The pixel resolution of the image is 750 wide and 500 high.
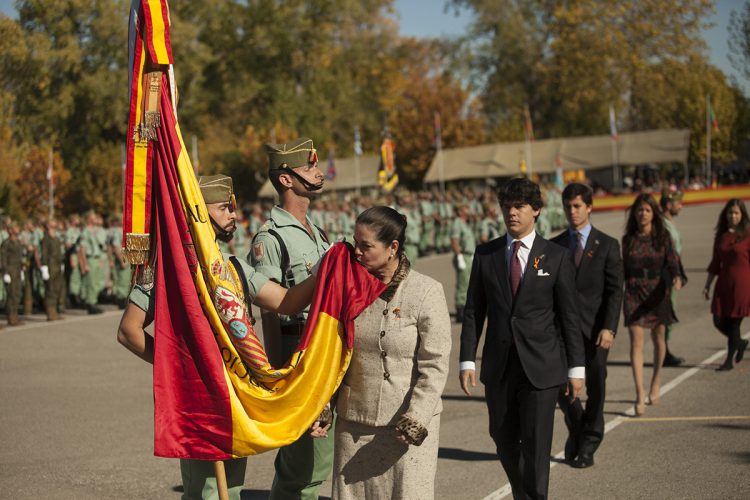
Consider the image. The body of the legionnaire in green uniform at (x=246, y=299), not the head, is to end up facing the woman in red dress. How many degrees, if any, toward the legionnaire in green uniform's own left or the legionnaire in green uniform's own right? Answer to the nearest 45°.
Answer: approximately 90° to the legionnaire in green uniform's own left

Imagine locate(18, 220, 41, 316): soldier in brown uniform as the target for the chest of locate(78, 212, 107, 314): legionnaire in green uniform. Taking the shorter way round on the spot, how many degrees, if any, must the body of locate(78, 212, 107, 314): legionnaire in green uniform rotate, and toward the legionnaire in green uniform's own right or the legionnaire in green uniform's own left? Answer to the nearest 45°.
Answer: approximately 135° to the legionnaire in green uniform's own right

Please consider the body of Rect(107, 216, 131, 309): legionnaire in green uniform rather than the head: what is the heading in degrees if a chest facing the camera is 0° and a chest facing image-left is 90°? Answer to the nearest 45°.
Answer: approximately 315°

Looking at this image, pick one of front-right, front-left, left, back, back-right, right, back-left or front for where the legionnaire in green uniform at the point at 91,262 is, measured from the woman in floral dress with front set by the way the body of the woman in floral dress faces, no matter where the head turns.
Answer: back-right

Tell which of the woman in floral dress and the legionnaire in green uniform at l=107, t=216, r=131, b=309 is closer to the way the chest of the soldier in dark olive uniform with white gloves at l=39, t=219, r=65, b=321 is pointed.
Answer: the woman in floral dress

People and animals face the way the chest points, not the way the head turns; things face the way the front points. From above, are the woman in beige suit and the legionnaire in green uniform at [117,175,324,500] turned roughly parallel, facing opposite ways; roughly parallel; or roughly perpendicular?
roughly perpendicular

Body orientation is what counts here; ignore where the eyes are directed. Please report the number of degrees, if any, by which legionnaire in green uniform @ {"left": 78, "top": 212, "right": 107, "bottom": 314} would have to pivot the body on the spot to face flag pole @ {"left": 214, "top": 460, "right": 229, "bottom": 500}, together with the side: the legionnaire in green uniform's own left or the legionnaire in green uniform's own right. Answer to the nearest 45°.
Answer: approximately 45° to the legionnaire in green uniform's own right

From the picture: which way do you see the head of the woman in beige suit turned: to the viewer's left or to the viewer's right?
to the viewer's left
